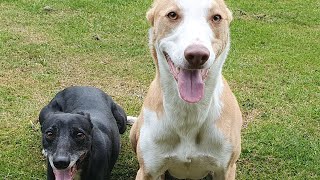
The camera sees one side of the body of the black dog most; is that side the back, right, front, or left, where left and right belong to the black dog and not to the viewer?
front

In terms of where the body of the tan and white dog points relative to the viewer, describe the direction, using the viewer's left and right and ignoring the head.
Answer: facing the viewer

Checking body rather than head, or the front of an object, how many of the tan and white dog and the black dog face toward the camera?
2

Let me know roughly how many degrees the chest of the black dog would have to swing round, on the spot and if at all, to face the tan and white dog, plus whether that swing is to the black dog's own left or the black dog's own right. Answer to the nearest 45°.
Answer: approximately 45° to the black dog's own left

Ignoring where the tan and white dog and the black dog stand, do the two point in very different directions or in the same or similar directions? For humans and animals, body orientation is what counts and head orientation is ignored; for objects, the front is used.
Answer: same or similar directions

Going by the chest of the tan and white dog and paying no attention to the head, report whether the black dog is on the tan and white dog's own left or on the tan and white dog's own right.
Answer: on the tan and white dog's own right
